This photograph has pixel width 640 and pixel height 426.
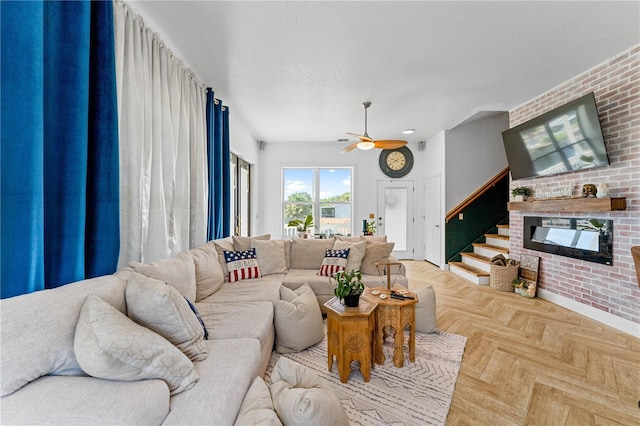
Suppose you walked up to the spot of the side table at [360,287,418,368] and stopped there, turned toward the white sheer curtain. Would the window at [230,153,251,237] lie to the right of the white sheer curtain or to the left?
right

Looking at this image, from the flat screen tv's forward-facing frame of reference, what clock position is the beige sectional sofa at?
The beige sectional sofa is roughly at 11 o'clock from the flat screen tv.

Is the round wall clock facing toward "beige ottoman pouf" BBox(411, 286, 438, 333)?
yes

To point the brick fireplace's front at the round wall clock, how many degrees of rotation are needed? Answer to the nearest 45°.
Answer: approximately 90° to its right

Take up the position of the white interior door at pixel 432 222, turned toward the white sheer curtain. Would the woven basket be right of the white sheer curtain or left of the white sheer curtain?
left

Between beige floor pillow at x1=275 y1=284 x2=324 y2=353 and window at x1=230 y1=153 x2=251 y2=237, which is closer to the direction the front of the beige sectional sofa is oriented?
the beige floor pillow

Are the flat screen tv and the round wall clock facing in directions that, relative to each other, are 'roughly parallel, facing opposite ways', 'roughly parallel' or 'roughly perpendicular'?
roughly perpendicular

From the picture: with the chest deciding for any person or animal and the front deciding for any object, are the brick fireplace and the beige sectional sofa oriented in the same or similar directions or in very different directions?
very different directions
